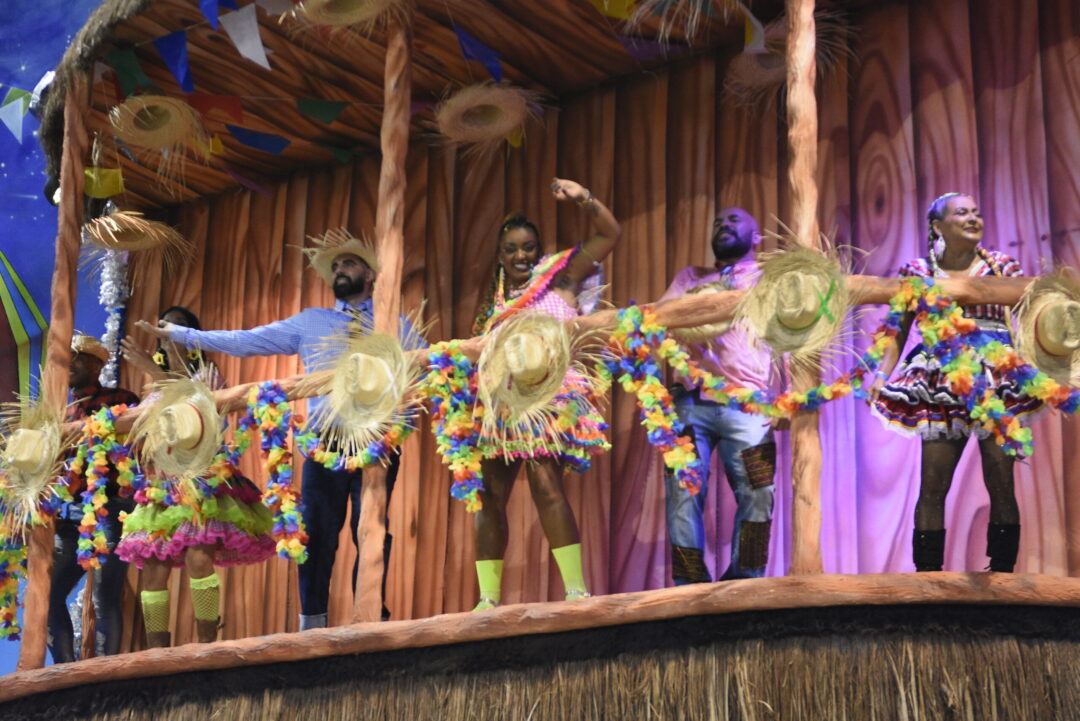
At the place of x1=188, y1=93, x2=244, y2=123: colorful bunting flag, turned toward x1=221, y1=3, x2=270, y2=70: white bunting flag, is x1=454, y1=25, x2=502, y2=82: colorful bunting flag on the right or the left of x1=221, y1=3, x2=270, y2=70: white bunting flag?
left

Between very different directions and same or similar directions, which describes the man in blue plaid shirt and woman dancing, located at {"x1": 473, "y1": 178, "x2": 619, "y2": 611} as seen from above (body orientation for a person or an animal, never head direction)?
same or similar directions

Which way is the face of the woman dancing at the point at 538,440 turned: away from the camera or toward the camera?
toward the camera

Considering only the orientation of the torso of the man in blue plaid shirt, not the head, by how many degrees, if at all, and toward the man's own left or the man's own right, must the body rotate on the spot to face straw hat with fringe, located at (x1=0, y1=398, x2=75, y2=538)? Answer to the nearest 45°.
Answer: approximately 90° to the man's own right

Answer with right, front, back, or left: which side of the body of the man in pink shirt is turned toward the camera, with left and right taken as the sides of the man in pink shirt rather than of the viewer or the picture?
front

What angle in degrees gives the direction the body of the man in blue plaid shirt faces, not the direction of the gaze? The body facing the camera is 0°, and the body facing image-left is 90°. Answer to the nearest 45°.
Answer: approximately 0°

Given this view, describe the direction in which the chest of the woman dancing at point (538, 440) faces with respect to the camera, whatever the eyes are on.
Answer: toward the camera

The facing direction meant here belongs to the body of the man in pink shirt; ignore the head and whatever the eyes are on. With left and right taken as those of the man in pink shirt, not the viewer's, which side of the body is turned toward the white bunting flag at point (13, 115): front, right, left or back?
right

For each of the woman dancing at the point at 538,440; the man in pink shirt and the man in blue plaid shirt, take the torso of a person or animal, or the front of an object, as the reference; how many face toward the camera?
3

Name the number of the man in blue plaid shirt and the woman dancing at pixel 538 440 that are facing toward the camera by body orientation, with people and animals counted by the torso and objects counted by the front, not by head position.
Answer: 2

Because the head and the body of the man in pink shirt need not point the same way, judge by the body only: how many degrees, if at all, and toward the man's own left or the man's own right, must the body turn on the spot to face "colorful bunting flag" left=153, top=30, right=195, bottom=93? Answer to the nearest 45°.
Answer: approximately 90° to the man's own right
